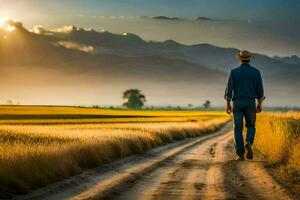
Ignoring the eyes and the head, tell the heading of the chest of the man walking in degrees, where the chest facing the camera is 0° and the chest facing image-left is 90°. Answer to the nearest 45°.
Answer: approximately 180°
